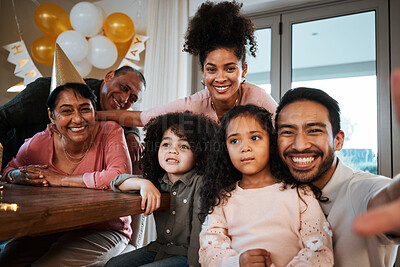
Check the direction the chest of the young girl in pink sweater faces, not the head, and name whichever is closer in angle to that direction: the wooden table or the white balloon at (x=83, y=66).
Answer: the wooden table

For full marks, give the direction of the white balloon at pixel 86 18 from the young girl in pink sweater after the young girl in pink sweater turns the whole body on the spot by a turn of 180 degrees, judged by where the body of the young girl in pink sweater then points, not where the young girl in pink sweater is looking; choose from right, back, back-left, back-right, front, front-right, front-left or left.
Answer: front-left

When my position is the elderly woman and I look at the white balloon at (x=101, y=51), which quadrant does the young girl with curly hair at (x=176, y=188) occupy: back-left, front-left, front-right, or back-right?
back-right

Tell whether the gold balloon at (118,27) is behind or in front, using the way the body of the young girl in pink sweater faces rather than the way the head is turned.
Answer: behind

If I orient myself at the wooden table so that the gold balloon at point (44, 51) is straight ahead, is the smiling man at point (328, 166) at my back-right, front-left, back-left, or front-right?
back-right

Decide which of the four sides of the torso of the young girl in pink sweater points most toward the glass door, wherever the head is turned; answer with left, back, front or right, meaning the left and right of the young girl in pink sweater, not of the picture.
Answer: back

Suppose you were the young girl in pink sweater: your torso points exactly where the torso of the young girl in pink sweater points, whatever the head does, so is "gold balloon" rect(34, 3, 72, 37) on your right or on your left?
on your right

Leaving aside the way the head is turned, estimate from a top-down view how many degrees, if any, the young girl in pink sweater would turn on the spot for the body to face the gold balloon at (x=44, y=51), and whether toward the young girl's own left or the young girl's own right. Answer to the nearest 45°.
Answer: approximately 135° to the young girl's own right

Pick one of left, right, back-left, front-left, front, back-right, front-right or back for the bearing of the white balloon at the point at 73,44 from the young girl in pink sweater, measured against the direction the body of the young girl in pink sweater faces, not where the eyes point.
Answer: back-right

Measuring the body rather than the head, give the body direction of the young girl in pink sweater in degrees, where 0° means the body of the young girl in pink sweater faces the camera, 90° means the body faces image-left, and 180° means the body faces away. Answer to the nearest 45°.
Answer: approximately 0°

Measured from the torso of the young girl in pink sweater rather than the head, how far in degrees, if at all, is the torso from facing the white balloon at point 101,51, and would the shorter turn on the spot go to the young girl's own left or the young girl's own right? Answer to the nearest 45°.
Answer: approximately 135° to the young girl's own right
